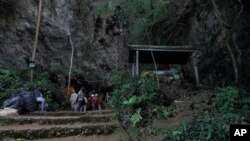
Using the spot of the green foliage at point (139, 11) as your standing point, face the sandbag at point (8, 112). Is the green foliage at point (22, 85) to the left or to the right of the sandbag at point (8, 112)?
right

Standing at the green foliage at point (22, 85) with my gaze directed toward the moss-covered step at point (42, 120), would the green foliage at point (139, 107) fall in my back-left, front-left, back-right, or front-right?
front-left

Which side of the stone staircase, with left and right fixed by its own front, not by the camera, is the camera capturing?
front

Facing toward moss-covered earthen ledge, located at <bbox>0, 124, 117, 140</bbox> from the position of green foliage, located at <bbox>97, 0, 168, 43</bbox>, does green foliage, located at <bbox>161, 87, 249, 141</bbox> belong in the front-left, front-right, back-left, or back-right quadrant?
front-left

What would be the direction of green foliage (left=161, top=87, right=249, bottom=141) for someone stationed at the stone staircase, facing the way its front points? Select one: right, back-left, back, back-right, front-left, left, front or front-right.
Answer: front-left

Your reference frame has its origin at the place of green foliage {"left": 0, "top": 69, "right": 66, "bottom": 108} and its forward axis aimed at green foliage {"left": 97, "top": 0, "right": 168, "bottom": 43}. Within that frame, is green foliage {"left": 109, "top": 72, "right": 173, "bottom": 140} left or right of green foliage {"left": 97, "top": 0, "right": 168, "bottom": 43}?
right

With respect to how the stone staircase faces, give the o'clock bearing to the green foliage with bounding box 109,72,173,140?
The green foliage is roughly at 9 o'clock from the stone staircase.

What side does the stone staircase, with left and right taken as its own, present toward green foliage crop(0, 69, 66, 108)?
back

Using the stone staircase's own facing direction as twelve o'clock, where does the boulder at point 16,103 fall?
The boulder is roughly at 5 o'clock from the stone staircase.

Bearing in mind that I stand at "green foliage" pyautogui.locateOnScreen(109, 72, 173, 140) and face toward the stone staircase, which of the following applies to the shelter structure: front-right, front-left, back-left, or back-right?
back-right
